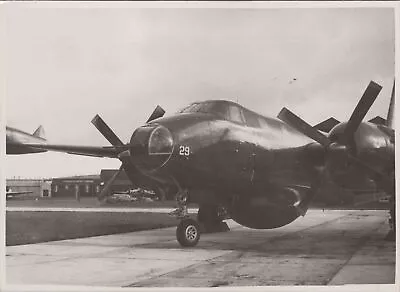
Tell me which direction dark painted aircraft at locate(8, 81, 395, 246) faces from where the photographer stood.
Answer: facing the viewer and to the left of the viewer
